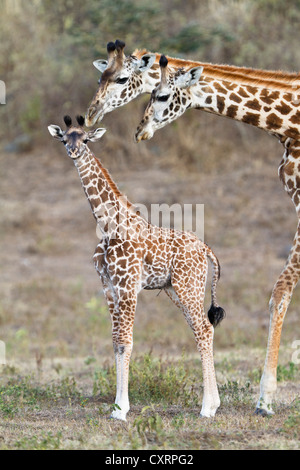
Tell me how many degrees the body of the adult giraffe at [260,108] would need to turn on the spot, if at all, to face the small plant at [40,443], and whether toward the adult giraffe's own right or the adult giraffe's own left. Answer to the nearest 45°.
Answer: approximately 45° to the adult giraffe's own left

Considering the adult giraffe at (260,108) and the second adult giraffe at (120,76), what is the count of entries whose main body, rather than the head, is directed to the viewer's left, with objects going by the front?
2

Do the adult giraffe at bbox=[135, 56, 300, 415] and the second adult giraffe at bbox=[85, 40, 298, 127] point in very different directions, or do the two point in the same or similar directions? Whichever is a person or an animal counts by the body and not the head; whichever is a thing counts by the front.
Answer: same or similar directions

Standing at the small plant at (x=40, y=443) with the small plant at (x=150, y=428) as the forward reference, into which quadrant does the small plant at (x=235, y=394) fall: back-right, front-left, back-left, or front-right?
front-left

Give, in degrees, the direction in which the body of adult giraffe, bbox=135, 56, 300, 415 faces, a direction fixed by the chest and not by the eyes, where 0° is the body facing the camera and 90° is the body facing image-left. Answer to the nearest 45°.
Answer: approximately 90°

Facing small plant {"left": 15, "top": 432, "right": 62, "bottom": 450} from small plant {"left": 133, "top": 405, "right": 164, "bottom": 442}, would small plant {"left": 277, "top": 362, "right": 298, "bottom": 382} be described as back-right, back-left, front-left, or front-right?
back-right

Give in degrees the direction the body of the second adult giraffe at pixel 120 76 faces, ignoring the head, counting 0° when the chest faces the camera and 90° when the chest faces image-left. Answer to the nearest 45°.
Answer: approximately 90°

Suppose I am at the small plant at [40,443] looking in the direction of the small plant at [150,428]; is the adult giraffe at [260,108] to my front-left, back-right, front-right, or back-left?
front-left

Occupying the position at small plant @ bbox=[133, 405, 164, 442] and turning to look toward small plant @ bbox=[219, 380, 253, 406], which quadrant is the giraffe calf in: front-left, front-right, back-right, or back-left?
front-left
